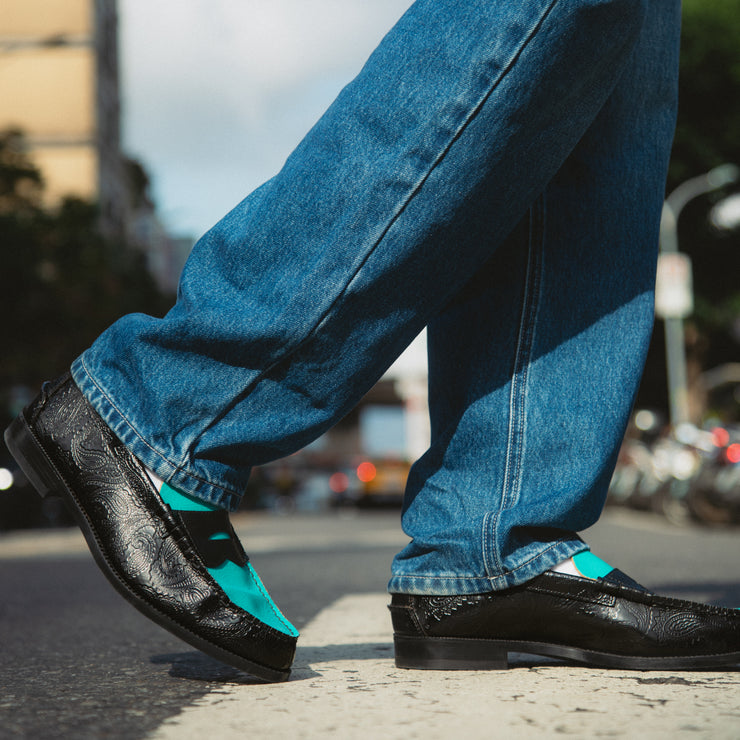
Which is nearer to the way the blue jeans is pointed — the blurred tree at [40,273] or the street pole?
the street pole

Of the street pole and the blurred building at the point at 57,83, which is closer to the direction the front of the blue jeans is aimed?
the street pole

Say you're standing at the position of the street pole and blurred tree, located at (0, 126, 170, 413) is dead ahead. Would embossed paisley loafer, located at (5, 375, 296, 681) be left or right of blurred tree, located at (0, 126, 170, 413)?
left

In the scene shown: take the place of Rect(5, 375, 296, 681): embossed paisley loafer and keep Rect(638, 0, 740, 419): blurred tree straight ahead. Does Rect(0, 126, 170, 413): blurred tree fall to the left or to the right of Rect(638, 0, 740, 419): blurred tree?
left

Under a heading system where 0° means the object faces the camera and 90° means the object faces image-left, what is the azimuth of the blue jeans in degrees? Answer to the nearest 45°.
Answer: approximately 270°

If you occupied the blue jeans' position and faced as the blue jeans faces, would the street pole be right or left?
on its left
